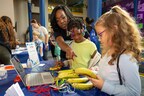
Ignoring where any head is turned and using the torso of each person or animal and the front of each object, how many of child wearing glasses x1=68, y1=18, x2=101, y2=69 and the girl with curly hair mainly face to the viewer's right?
0

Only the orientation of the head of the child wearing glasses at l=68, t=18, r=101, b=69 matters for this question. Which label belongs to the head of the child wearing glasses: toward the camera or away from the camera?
toward the camera

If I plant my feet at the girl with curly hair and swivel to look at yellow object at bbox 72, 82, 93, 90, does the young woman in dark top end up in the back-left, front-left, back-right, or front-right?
front-right

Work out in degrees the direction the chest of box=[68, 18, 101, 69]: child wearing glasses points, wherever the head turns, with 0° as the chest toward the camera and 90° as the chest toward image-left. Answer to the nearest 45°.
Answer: approximately 45°

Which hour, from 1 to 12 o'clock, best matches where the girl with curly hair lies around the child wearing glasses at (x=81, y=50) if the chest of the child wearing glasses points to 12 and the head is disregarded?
The girl with curly hair is roughly at 10 o'clock from the child wearing glasses.

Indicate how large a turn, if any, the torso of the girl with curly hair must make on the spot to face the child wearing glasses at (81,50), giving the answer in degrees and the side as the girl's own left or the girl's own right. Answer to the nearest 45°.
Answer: approximately 45° to the girl's own right

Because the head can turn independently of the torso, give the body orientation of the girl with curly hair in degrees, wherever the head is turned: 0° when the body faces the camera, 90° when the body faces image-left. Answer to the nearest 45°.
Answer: approximately 90°

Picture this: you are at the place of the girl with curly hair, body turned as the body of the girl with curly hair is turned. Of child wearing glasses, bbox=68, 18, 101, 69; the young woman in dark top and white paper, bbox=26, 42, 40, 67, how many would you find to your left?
0

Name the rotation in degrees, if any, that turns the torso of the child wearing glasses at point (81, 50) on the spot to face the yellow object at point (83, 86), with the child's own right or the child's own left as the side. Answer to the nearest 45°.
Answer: approximately 45° to the child's own left

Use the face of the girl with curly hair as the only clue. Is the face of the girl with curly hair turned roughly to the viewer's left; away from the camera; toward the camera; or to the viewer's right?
to the viewer's left

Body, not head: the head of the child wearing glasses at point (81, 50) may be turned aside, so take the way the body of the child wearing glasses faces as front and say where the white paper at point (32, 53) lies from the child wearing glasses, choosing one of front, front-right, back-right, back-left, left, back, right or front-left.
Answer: front-right

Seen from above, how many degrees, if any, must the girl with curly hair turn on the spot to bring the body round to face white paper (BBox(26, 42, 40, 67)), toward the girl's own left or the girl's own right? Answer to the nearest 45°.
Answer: approximately 45° to the girl's own right

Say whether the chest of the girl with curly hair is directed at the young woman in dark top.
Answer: no
